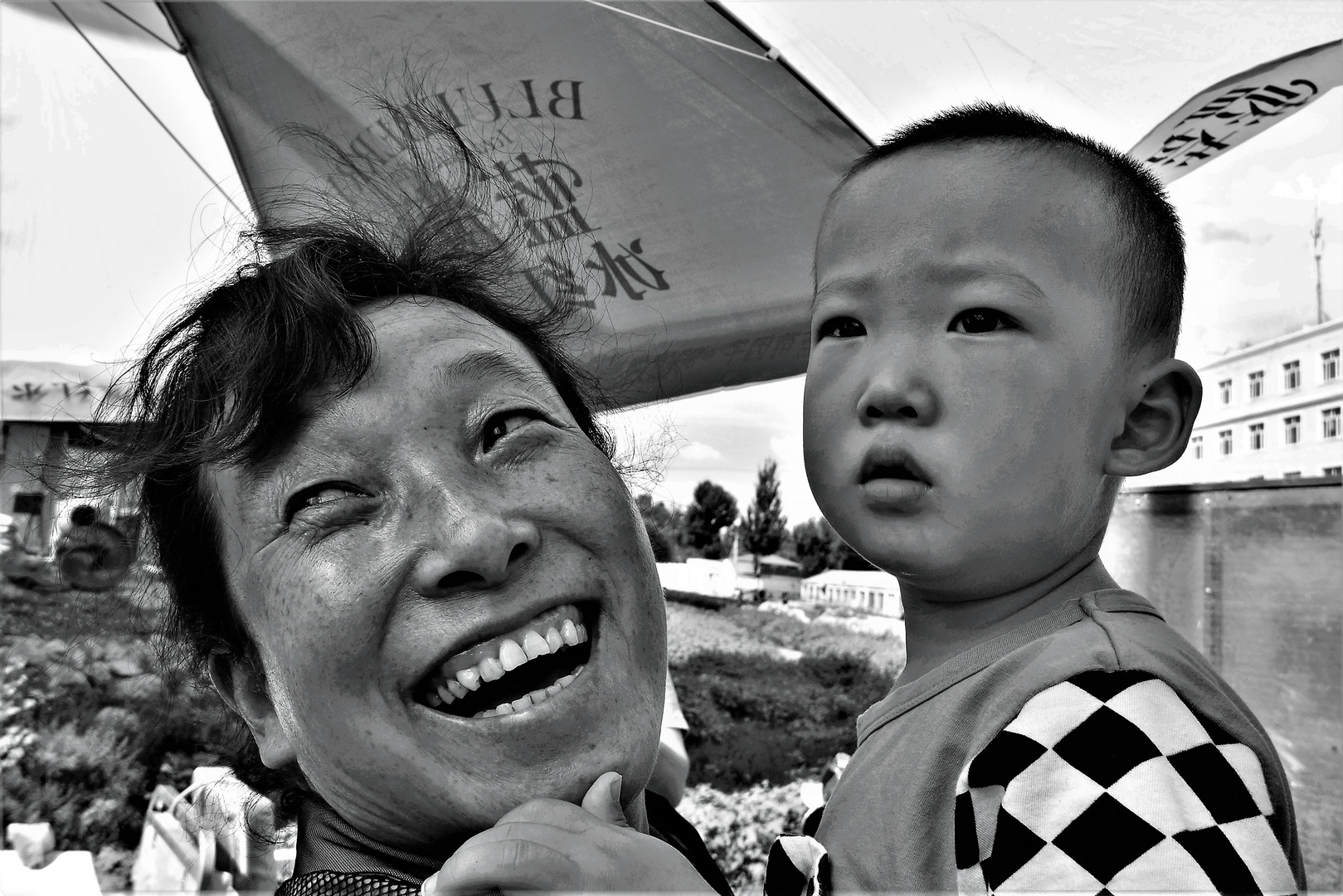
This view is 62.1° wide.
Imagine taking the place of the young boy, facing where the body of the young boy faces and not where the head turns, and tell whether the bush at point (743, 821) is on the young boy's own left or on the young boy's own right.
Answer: on the young boy's own right

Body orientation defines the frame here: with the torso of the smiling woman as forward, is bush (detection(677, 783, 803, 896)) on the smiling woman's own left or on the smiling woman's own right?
on the smiling woman's own left

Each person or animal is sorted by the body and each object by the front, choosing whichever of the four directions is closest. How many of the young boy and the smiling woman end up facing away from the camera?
0

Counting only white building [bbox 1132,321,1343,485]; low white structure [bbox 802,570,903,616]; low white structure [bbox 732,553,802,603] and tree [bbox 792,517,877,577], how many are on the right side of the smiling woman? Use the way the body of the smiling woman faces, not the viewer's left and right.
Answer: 0

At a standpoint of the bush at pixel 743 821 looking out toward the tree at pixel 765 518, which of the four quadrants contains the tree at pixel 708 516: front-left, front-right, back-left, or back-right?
front-left

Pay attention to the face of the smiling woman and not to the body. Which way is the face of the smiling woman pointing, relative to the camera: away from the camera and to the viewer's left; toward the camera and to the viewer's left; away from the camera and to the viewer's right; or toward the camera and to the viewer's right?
toward the camera and to the viewer's right

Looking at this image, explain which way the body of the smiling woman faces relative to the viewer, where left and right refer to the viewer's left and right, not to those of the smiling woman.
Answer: facing the viewer and to the right of the viewer

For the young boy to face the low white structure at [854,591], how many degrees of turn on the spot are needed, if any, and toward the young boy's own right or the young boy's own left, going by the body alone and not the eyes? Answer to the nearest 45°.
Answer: approximately 135° to the young boy's own right

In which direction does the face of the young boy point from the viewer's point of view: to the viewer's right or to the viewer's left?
to the viewer's left

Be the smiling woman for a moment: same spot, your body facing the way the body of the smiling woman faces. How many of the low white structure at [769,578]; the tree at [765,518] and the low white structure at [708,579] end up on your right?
0

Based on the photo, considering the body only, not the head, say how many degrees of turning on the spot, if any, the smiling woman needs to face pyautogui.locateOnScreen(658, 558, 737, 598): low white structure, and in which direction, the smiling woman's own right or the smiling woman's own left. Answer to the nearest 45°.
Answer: approximately 135° to the smiling woman's own left

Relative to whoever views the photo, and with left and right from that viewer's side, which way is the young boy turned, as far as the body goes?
facing the viewer and to the left of the viewer

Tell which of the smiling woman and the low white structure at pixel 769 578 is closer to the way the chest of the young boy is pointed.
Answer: the smiling woman

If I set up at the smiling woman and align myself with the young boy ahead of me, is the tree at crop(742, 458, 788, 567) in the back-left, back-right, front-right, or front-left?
front-left
